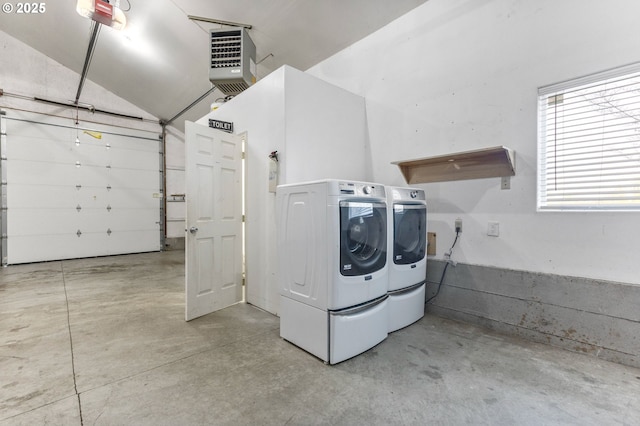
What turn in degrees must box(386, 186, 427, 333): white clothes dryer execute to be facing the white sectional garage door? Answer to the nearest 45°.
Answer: approximately 135° to its right

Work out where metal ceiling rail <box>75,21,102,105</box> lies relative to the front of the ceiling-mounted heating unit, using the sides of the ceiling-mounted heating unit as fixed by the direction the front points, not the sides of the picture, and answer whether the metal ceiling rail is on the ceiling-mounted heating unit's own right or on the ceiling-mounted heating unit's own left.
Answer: on the ceiling-mounted heating unit's own right

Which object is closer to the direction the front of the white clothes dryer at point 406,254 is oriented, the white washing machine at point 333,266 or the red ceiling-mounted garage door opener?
the white washing machine

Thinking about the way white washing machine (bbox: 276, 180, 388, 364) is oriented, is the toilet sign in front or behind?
behind

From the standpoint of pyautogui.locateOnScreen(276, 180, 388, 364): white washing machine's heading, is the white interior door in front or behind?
behind

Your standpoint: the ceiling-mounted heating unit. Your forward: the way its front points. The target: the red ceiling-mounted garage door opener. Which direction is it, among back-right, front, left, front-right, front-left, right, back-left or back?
front-right

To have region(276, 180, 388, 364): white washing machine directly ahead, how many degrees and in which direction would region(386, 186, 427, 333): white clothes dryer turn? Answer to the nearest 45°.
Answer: approximately 90° to its right

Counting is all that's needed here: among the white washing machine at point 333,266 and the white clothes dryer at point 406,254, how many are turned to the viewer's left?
0

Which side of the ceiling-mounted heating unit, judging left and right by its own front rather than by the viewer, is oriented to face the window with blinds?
left

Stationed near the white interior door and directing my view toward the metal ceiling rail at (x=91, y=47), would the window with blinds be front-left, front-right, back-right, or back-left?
back-right
